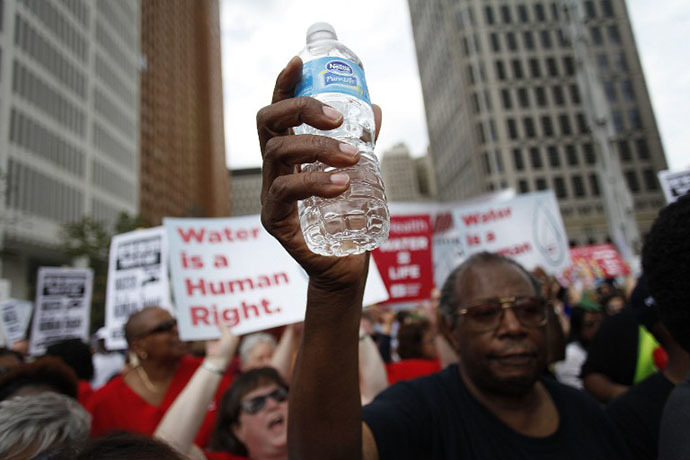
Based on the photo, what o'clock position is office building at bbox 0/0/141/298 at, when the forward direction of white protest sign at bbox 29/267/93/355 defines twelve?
The office building is roughly at 6 o'clock from the white protest sign.

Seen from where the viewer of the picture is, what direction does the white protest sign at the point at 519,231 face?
facing the viewer

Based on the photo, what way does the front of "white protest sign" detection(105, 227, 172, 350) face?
toward the camera

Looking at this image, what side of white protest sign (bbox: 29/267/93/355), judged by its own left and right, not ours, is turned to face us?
front

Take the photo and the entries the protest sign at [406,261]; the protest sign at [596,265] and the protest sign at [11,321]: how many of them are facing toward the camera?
3

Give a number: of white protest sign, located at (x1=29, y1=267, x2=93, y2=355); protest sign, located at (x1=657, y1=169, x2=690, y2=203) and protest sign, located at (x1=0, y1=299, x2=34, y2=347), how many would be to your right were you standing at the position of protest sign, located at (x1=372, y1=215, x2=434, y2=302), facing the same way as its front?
2

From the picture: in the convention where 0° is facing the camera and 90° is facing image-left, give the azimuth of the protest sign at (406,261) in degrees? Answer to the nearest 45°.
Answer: approximately 0°

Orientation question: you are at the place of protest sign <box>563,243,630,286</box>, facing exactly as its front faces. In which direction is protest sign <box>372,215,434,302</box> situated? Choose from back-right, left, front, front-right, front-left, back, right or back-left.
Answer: front

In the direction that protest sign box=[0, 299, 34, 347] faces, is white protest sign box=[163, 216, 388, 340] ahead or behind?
ahead
